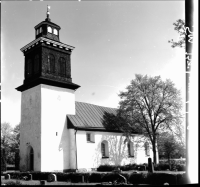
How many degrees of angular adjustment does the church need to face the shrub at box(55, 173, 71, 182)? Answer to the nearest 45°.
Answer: approximately 45° to its left

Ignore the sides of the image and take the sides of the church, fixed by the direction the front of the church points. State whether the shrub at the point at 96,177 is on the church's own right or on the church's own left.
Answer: on the church's own left

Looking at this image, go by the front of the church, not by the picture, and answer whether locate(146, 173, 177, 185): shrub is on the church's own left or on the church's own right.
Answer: on the church's own left

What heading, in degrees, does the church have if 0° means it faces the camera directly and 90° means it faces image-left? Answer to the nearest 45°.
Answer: approximately 45°

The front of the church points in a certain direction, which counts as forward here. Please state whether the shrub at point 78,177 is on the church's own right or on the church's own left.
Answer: on the church's own left

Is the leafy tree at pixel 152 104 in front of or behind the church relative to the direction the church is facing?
behind
